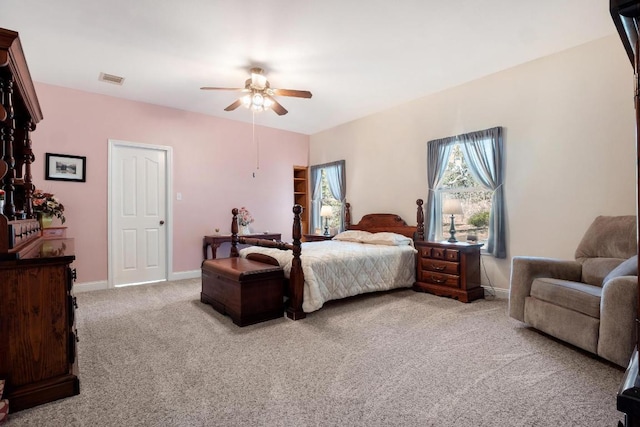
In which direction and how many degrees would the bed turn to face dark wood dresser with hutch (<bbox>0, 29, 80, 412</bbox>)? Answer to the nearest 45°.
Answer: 0° — it already faces it

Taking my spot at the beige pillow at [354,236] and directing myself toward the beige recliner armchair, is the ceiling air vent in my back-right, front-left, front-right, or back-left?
back-right

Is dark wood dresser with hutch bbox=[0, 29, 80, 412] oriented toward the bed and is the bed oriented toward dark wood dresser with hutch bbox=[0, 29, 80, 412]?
yes

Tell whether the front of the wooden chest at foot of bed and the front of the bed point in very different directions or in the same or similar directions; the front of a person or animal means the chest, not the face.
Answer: same or similar directions

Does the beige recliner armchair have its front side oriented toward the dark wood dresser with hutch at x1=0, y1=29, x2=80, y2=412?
yes

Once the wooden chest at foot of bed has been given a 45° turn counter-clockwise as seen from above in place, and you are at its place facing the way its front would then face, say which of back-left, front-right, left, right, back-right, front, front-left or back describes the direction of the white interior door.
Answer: back-right

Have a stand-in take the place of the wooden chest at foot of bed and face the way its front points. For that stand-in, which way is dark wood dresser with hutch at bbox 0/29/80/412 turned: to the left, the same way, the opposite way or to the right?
the opposite way

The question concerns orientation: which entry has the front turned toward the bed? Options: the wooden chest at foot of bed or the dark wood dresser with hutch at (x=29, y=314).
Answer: the dark wood dresser with hutch

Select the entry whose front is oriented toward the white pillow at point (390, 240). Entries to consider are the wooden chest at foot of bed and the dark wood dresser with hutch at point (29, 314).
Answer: the dark wood dresser with hutch

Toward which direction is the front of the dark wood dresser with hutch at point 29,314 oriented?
to the viewer's right

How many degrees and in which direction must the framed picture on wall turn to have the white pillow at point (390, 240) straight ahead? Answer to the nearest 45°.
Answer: approximately 45° to its left

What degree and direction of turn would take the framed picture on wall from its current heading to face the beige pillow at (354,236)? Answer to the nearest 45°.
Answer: approximately 45° to its left

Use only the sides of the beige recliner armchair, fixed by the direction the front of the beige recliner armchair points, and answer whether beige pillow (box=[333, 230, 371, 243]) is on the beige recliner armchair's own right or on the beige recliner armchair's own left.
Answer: on the beige recliner armchair's own right

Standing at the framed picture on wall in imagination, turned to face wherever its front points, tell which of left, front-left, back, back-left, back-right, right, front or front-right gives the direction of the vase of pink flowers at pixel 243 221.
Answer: left

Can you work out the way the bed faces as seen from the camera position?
facing the viewer and to the left of the viewer

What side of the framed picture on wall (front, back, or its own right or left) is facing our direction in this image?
front

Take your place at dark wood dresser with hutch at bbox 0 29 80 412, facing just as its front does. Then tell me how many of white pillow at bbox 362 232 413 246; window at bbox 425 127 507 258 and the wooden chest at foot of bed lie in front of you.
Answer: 3

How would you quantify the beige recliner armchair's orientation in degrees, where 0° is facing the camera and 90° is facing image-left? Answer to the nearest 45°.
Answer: approximately 45°

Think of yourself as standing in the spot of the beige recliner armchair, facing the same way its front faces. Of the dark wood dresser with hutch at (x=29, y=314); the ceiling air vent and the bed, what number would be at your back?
0

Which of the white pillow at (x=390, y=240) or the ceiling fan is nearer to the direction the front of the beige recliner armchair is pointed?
the ceiling fan

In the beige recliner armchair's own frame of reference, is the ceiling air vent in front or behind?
in front
